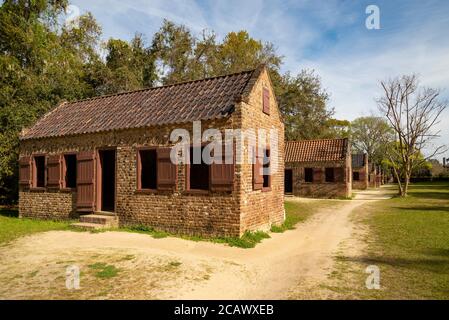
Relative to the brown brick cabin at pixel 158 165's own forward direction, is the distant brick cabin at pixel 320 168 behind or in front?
behind

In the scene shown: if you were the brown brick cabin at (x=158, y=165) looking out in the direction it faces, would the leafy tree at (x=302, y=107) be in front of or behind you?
behind

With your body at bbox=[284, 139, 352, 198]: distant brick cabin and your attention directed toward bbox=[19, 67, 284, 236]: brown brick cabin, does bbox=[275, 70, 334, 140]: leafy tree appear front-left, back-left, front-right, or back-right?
back-right

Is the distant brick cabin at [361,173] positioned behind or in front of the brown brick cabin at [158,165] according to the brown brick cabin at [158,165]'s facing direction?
behind

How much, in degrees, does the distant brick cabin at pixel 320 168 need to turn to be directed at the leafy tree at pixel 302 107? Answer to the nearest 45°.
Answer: approximately 180°

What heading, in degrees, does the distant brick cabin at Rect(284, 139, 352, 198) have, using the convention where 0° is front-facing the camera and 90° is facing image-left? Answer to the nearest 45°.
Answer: approximately 0°

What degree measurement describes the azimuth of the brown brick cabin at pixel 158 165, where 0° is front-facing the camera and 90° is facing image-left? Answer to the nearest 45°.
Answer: approximately 45°
